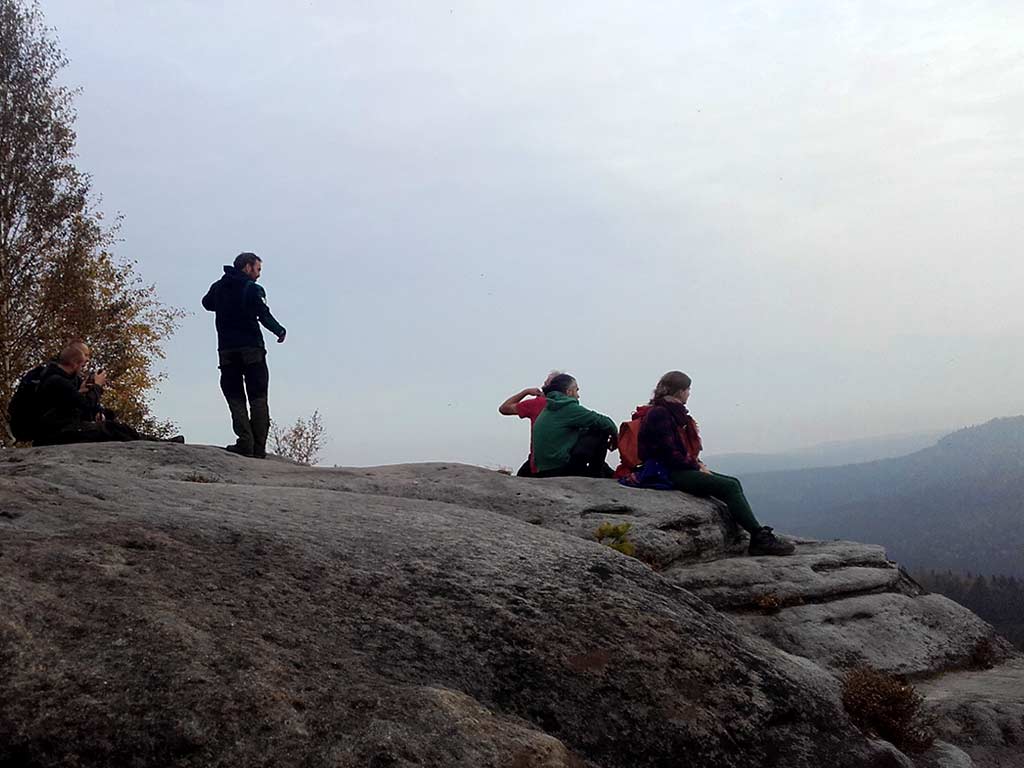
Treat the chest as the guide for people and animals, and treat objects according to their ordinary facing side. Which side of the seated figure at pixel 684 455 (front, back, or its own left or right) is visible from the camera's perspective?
right

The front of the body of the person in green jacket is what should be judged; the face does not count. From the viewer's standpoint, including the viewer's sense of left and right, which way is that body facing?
facing away from the viewer and to the right of the viewer

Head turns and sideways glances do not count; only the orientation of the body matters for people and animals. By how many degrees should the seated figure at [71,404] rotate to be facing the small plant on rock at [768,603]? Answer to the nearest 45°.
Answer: approximately 45° to its right

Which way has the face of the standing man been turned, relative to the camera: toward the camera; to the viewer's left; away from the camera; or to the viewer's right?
to the viewer's right

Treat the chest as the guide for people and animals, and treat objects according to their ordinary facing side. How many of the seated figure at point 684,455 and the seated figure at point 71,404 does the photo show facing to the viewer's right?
2

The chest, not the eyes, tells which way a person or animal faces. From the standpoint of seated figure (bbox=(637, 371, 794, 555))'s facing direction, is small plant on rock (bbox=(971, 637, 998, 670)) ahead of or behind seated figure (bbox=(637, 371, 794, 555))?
ahead

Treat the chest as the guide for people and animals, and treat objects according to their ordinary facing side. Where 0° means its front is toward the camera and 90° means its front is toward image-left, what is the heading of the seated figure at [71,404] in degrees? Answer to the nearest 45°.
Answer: approximately 270°

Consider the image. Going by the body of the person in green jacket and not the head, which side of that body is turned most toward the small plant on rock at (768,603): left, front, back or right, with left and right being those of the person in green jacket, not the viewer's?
right

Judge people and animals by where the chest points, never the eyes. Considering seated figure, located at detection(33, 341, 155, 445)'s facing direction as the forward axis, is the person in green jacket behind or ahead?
ahead

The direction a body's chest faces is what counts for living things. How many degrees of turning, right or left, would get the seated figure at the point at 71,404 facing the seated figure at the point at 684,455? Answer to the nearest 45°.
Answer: approximately 45° to its right

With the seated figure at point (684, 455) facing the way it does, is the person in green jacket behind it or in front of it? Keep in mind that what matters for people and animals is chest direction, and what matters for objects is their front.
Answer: behind

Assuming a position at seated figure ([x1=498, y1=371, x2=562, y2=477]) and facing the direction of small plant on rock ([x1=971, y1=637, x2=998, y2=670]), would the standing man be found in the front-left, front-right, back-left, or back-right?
back-right

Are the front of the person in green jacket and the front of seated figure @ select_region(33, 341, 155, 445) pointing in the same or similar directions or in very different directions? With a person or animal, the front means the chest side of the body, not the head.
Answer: same or similar directions

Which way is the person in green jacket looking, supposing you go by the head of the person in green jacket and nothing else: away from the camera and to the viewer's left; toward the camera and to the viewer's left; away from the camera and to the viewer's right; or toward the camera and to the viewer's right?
away from the camera and to the viewer's right

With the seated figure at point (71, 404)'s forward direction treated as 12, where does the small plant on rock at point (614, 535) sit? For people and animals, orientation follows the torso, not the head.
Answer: The small plant on rock is roughly at 1 o'clock from the seated figure.
